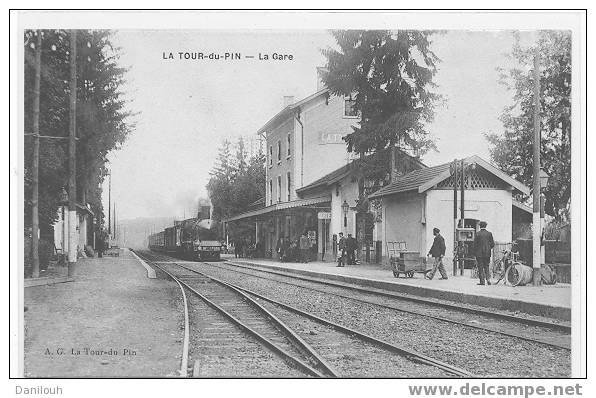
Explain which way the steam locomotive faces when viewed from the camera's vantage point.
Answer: facing the viewer and to the right of the viewer

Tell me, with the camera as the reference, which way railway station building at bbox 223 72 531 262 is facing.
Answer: facing the viewer and to the left of the viewer

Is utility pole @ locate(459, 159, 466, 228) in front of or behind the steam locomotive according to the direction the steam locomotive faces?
in front

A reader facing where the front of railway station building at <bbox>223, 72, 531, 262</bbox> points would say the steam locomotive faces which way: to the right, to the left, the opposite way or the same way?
to the left

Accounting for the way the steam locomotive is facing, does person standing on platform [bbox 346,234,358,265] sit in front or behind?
in front

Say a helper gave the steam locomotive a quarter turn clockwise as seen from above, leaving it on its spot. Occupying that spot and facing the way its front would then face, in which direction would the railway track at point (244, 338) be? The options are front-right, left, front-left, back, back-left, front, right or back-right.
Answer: front-left
